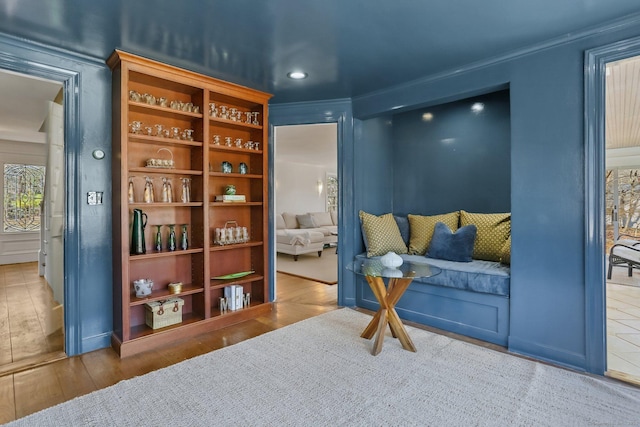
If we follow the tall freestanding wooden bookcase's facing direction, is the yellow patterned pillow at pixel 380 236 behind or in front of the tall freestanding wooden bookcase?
in front

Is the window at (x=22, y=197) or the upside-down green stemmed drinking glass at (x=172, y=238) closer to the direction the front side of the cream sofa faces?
the upside-down green stemmed drinking glass

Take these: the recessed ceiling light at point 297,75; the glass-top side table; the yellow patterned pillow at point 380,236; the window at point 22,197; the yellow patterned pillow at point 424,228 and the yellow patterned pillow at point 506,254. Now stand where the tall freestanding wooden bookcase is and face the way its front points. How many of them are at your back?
1

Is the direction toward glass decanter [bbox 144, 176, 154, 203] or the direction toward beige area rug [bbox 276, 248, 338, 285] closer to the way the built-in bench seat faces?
the glass decanter

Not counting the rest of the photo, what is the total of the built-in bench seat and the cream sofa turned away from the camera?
0

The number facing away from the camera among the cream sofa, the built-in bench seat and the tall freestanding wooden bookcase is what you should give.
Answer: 0

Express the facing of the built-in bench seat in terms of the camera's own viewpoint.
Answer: facing the viewer and to the left of the viewer

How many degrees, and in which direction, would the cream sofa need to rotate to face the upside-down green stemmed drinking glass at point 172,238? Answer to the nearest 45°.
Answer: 0° — it already faces it

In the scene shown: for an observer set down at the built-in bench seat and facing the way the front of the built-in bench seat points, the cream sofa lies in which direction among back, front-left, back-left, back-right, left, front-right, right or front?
right

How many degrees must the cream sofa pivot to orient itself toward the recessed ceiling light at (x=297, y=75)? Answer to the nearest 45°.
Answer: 0° — it already faces it

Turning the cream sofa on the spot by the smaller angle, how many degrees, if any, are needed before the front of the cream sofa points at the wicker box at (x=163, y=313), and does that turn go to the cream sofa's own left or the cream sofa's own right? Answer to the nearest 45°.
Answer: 0° — it already faces it

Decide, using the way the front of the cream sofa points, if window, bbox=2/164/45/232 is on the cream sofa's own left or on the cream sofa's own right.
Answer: on the cream sofa's own right

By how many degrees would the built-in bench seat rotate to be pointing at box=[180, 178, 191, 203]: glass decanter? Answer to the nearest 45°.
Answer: approximately 45° to its right

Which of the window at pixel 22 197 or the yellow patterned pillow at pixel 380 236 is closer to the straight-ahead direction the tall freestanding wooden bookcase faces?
the yellow patterned pillow

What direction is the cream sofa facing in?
toward the camera

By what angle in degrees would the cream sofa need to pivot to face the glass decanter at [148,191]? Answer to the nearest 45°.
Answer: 0° — it already faces it

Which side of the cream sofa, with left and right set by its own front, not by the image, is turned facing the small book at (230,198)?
front

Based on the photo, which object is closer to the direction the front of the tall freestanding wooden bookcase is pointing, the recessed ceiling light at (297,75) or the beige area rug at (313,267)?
the recessed ceiling light

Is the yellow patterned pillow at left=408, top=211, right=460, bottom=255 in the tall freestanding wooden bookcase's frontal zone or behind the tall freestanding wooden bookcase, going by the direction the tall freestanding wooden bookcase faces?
frontal zone

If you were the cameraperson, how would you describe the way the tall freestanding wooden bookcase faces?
facing the viewer and to the right of the viewer
